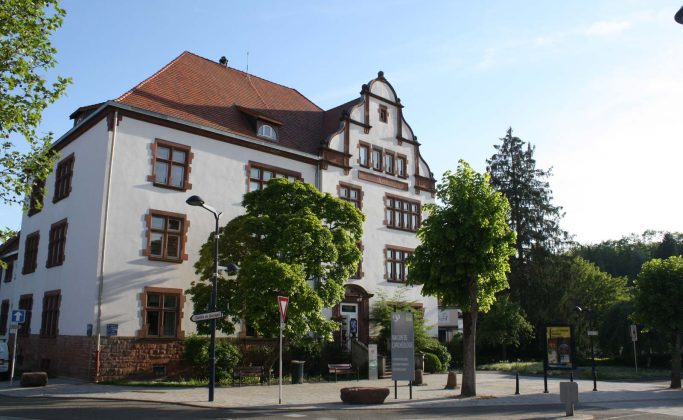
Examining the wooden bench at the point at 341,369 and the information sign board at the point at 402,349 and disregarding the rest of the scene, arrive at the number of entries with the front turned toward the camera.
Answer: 2

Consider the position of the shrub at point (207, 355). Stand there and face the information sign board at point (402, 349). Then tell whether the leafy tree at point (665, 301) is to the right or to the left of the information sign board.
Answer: left

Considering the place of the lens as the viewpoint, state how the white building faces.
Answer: facing the viewer and to the right of the viewer

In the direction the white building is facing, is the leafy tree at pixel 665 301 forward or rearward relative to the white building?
forward

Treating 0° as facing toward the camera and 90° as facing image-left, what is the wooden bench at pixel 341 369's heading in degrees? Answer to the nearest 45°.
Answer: approximately 0°

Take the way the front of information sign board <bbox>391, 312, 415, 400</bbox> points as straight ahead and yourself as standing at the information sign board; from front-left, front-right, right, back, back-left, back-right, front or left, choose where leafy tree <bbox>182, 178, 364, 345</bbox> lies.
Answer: back-right

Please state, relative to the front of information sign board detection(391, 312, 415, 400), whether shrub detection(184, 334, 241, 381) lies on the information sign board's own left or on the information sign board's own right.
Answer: on the information sign board's own right

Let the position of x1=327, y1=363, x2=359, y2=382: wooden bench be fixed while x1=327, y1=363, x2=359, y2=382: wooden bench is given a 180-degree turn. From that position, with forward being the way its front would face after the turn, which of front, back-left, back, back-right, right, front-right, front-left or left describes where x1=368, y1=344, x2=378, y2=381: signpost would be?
right

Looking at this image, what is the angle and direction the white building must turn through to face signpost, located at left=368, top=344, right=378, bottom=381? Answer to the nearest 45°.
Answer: approximately 45° to its left
